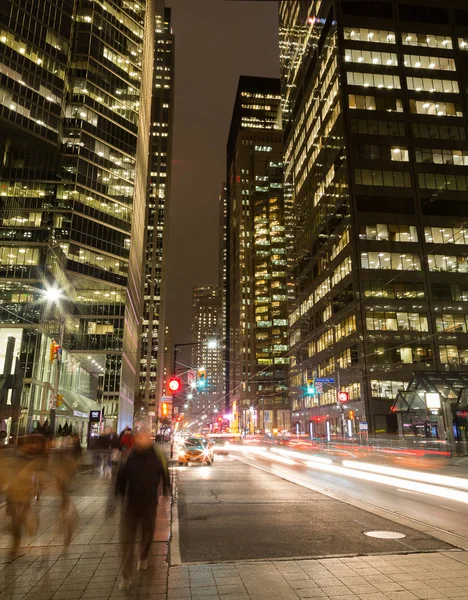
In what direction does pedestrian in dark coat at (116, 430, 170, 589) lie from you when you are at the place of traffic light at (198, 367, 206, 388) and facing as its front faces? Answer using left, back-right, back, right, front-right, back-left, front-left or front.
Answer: front

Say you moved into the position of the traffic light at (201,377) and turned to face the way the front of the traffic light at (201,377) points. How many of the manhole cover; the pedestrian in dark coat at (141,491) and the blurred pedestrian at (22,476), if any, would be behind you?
0

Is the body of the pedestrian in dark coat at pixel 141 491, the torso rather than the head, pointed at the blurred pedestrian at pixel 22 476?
no

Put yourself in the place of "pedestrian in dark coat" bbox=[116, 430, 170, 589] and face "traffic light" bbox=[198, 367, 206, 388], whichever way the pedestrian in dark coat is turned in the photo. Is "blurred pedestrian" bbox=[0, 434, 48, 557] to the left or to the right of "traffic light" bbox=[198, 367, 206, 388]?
left

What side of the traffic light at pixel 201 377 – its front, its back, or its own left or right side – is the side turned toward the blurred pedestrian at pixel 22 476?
front

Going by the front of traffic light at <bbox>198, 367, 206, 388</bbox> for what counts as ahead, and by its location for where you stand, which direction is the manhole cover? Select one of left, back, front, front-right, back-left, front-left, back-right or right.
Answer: front

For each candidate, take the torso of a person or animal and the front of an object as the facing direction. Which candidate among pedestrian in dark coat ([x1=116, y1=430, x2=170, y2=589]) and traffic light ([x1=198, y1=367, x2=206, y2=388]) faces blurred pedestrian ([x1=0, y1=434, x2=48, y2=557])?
the traffic light

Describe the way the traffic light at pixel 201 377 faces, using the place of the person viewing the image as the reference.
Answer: facing the viewer

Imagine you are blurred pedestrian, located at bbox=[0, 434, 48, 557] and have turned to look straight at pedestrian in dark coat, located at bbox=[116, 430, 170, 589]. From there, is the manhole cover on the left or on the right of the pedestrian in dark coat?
left
